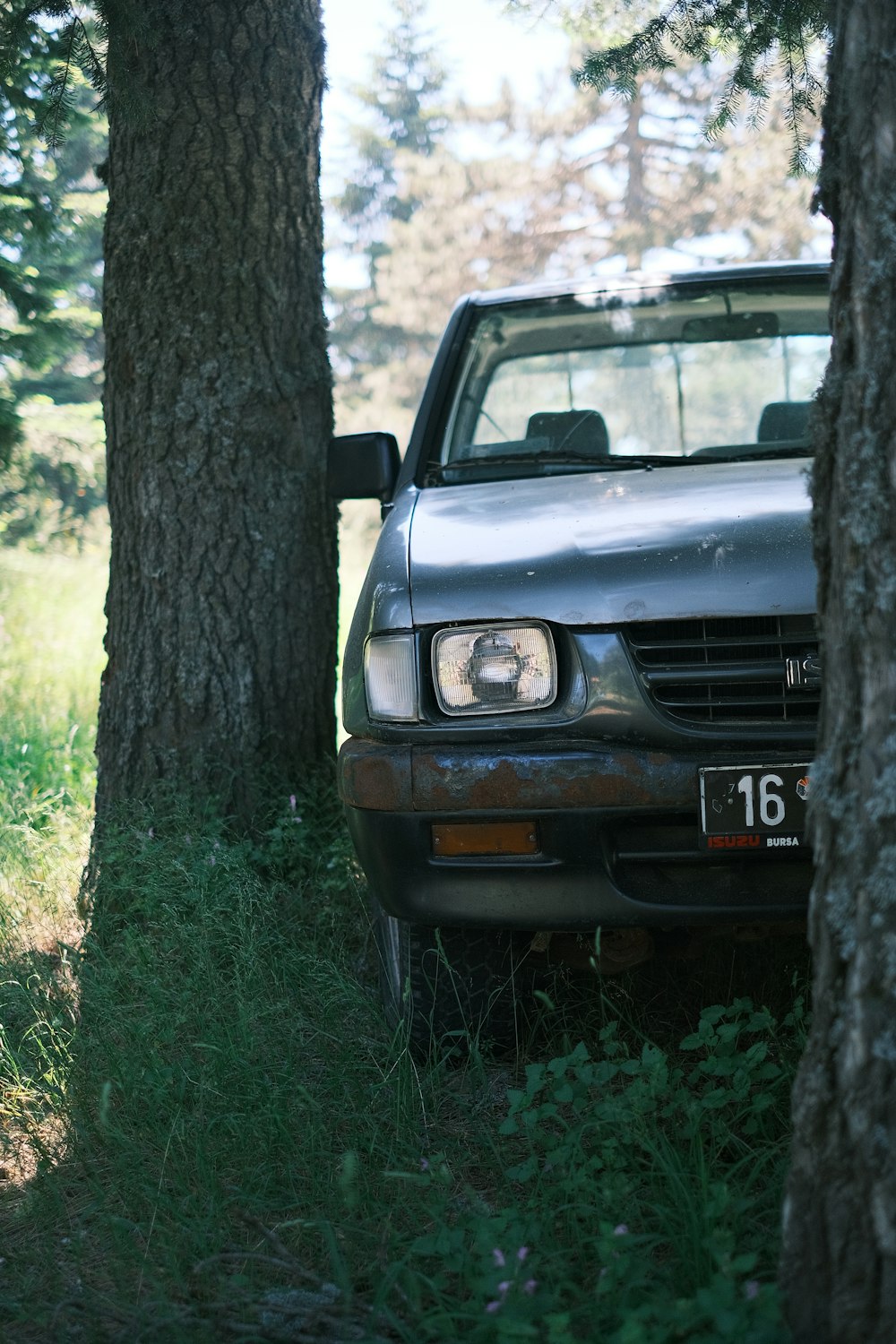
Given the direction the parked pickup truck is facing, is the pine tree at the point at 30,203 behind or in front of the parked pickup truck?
behind

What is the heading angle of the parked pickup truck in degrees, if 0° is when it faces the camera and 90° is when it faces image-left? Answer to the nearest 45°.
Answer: approximately 0°

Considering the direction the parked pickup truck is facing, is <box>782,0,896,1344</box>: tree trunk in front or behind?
in front

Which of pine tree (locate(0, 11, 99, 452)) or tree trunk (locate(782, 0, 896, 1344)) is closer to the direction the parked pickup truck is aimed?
the tree trunk
